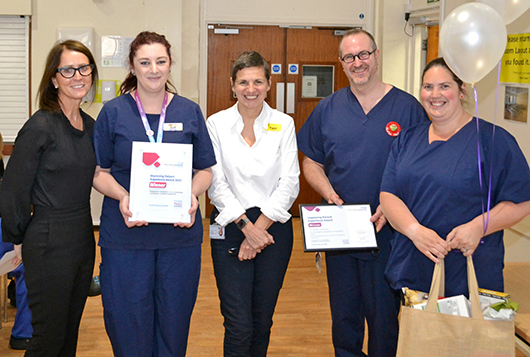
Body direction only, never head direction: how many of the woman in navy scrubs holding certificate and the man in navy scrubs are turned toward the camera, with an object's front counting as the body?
2

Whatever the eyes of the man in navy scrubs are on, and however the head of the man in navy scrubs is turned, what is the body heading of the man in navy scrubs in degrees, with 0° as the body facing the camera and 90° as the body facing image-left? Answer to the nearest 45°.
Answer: approximately 0°

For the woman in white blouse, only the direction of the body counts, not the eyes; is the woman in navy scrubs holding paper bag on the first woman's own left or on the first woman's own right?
on the first woman's own left

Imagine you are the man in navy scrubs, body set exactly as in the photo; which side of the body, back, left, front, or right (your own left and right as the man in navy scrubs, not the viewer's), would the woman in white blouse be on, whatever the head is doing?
right

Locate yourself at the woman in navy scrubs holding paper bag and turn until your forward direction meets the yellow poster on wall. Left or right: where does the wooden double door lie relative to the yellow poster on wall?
left

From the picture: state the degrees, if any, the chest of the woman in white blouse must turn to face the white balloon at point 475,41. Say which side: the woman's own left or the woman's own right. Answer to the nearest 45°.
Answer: approximately 45° to the woman's own left
